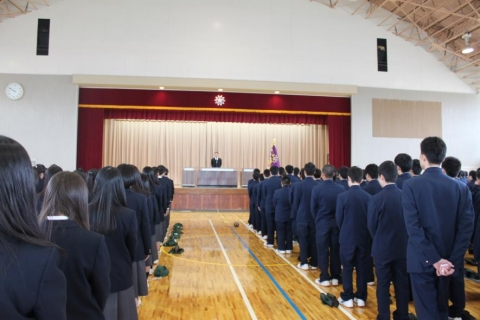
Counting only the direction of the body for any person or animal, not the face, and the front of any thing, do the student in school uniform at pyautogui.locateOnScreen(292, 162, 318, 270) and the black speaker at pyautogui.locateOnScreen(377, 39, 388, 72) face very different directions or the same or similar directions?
very different directions

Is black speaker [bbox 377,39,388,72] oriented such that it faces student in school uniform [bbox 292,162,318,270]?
yes

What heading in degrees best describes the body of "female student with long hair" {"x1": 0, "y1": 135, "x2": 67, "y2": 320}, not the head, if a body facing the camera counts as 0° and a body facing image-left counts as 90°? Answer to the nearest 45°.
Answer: approximately 180°

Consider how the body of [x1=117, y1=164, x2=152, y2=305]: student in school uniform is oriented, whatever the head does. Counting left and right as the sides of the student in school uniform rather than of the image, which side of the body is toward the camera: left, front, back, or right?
back

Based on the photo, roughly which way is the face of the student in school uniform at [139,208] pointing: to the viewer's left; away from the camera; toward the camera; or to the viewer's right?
away from the camera

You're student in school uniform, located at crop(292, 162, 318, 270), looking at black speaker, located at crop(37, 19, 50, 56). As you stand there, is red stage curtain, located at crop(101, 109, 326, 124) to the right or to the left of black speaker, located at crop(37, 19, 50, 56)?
right

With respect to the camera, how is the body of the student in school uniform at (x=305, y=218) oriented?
away from the camera

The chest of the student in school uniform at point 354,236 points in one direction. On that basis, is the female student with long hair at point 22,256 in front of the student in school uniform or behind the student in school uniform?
behind

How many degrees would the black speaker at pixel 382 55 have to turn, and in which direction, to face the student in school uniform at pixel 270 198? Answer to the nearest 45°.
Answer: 0° — it already faces them

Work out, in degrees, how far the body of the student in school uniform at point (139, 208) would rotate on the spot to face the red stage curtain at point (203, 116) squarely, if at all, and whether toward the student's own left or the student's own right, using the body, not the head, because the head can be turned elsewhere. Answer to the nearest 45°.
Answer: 0° — they already face it

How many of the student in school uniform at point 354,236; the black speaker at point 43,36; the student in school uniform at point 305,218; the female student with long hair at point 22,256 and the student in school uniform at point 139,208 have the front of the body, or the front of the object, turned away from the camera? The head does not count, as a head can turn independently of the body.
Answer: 4

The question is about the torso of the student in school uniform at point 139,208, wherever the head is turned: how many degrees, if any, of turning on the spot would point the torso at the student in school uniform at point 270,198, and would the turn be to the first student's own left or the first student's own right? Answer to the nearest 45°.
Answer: approximately 45° to the first student's own right

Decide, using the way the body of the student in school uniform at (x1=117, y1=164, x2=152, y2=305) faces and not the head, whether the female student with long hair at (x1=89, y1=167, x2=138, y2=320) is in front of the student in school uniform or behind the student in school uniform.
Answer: behind
